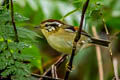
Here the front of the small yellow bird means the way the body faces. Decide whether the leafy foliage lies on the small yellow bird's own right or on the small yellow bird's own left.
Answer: on the small yellow bird's own left

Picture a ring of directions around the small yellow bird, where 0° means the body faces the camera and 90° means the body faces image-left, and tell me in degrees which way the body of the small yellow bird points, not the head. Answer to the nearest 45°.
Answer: approximately 90°
